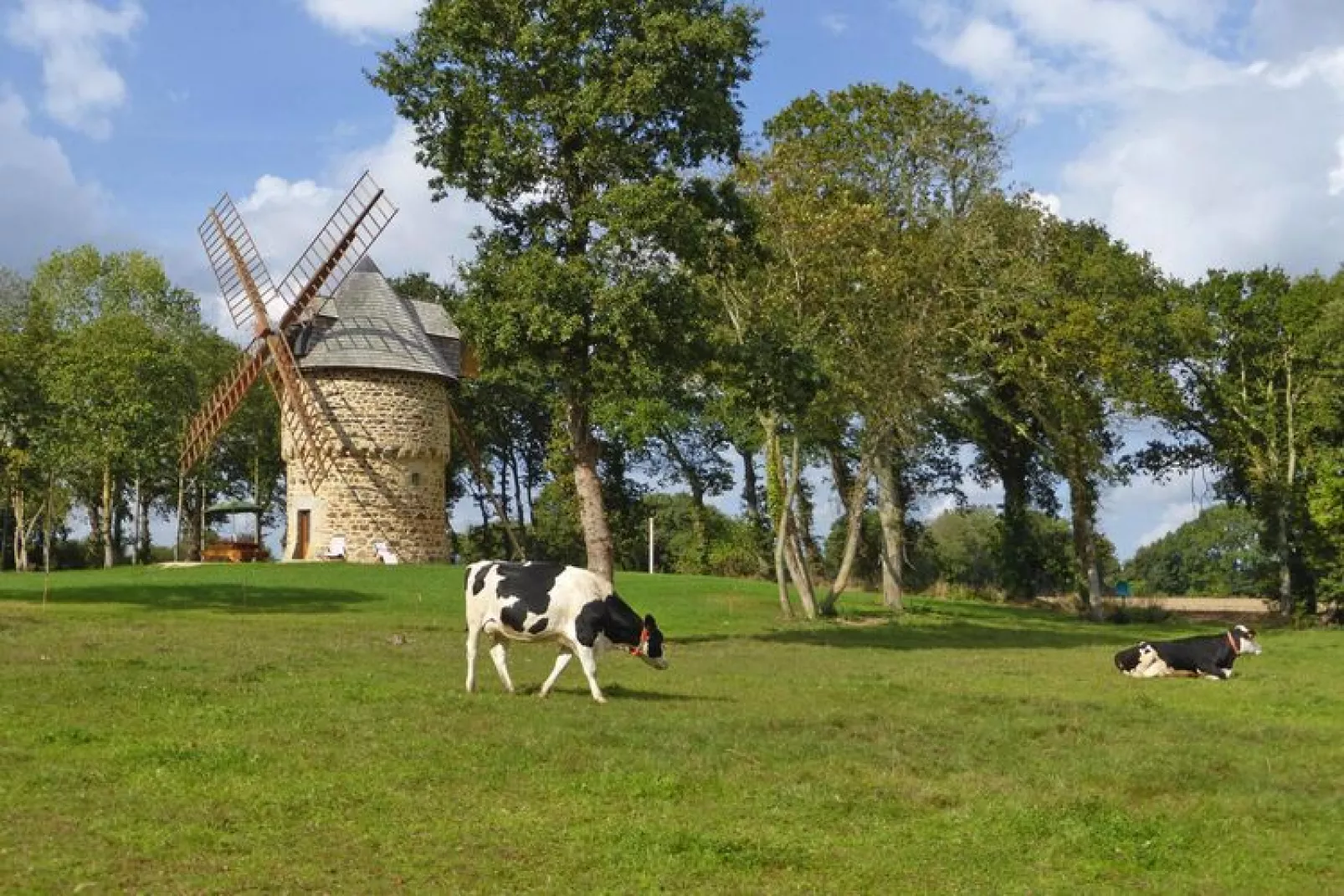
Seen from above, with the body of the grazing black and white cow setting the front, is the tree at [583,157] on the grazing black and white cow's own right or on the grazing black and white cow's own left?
on the grazing black and white cow's own left

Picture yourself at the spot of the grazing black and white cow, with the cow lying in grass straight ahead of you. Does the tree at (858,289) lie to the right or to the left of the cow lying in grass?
left

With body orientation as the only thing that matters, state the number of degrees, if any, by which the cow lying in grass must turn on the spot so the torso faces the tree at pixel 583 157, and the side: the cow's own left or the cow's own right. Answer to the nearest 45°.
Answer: approximately 180°

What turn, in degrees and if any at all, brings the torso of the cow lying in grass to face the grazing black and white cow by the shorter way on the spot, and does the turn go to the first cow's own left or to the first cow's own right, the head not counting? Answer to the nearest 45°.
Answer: approximately 135° to the first cow's own right

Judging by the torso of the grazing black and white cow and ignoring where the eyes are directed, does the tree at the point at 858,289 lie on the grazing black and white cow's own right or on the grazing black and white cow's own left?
on the grazing black and white cow's own left

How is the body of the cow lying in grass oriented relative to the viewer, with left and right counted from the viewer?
facing to the right of the viewer

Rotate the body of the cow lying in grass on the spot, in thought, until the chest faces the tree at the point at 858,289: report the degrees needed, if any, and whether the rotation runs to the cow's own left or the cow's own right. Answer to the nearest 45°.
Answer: approximately 135° to the cow's own left

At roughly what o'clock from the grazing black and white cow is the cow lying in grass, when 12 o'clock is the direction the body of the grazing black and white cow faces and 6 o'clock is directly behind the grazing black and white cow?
The cow lying in grass is roughly at 11 o'clock from the grazing black and white cow.

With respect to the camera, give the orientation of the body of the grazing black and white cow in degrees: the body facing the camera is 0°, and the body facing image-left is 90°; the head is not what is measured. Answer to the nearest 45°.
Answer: approximately 270°

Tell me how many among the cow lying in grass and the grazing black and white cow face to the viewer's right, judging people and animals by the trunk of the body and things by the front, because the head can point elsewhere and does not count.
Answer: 2
